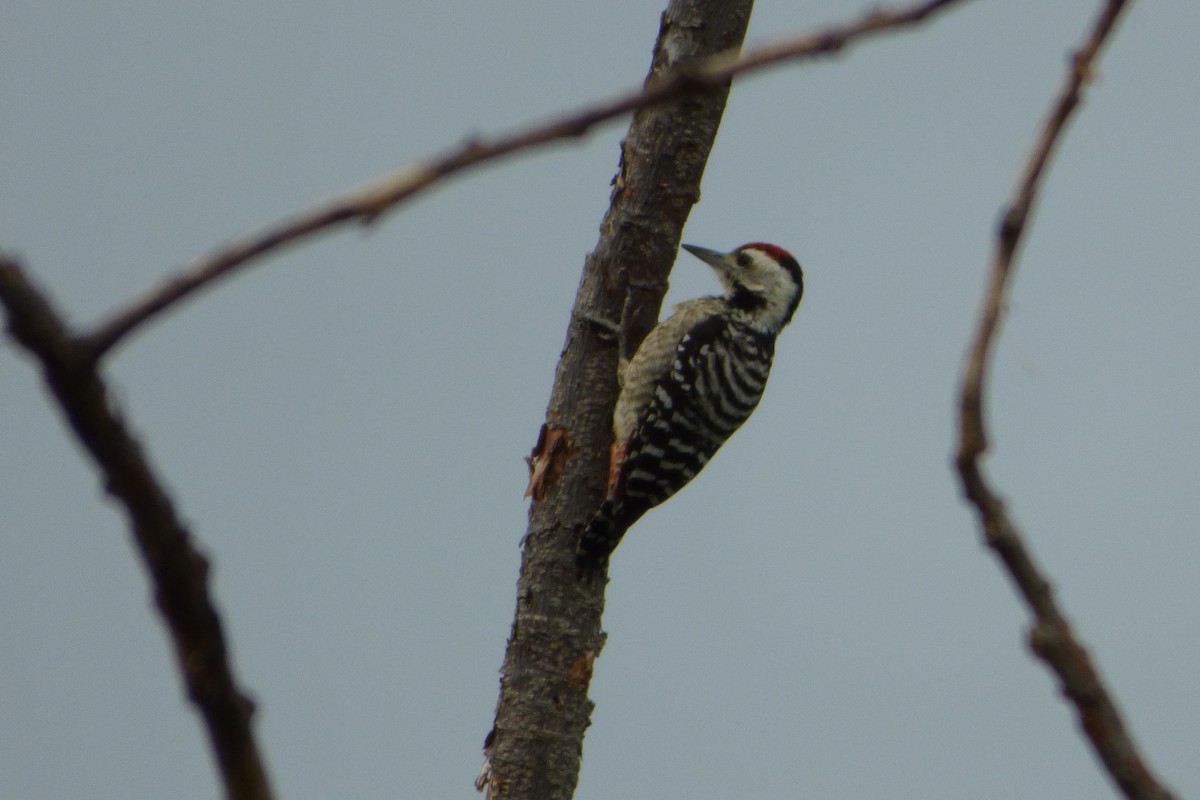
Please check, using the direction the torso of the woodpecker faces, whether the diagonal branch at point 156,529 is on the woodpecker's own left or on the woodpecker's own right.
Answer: on the woodpecker's own left

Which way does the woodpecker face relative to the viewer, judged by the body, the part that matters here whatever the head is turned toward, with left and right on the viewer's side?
facing to the left of the viewer

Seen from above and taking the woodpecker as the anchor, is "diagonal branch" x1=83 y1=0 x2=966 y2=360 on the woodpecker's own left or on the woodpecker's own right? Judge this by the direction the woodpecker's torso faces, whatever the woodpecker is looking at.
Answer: on the woodpecker's own left
